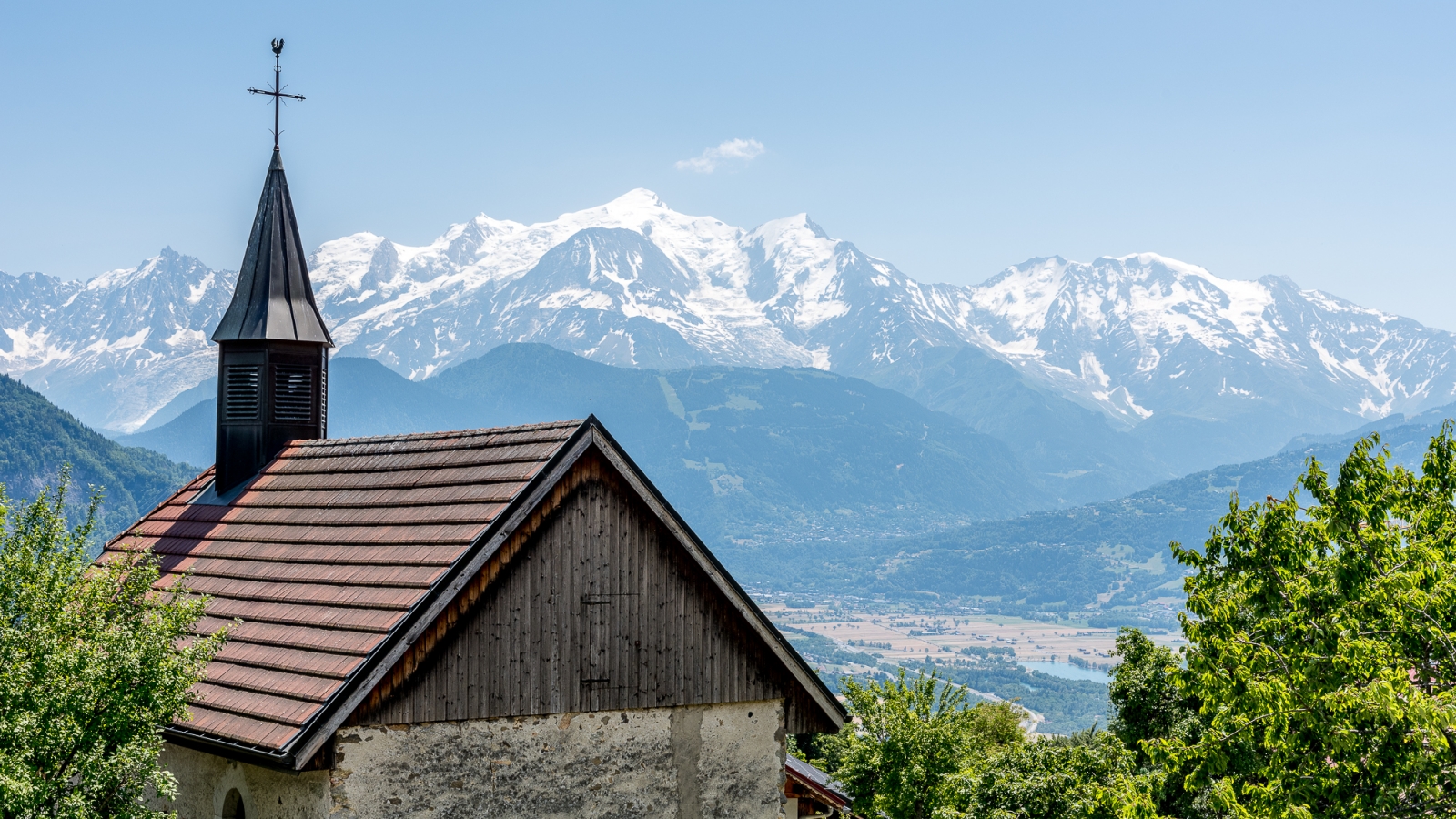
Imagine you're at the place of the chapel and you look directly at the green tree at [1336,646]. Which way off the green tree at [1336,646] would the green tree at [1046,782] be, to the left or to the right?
left

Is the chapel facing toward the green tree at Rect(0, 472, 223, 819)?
no

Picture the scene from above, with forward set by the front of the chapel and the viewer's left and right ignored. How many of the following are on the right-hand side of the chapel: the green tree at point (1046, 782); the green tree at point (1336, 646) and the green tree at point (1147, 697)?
0

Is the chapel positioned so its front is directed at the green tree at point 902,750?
no

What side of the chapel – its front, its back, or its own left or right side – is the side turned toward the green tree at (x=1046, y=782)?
left

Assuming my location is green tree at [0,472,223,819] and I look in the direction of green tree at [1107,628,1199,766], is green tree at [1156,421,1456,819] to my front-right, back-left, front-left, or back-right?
front-right

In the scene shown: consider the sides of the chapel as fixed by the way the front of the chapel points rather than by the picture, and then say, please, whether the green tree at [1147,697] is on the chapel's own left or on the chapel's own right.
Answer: on the chapel's own left

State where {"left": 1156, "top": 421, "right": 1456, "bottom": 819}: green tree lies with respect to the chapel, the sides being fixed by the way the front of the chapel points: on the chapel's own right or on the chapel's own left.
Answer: on the chapel's own left

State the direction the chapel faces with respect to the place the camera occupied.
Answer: facing the viewer and to the right of the viewer

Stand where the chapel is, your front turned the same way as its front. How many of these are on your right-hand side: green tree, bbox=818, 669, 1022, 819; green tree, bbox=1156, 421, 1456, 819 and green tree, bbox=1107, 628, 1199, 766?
0

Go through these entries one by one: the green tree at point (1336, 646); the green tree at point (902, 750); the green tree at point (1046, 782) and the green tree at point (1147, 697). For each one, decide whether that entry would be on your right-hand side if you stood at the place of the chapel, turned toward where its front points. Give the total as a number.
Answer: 0

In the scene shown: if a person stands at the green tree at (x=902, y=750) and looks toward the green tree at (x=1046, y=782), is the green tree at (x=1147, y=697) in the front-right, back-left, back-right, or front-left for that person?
front-left
